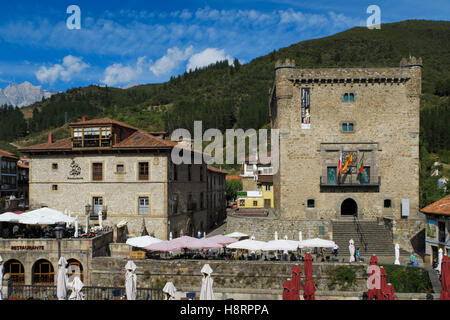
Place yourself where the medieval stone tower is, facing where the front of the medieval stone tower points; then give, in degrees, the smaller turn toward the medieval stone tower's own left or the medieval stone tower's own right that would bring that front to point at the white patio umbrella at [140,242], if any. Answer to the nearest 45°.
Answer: approximately 45° to the medieval stone tower's own right

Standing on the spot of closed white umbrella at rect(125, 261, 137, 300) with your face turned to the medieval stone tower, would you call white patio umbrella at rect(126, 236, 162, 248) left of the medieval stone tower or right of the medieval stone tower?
left

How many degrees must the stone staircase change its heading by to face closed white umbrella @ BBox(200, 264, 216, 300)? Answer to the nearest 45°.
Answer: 0° — it already faces it

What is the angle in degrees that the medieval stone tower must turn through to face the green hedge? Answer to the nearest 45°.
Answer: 0° — it already faces it

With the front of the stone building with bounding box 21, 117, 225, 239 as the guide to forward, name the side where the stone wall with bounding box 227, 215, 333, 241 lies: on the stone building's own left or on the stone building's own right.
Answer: on the stone building's own left

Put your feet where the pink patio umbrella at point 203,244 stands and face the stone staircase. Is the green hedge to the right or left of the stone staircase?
right

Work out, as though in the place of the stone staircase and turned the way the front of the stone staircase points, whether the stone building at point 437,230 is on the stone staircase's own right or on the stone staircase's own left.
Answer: on the stone staircase's own left

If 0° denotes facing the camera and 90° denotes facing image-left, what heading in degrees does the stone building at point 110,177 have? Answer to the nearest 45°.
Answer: approximately 0°

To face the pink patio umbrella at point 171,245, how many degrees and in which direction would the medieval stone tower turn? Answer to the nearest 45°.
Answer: approximately 45° to its right

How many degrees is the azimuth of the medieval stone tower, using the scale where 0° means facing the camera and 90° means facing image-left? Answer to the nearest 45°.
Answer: approximately 0°
